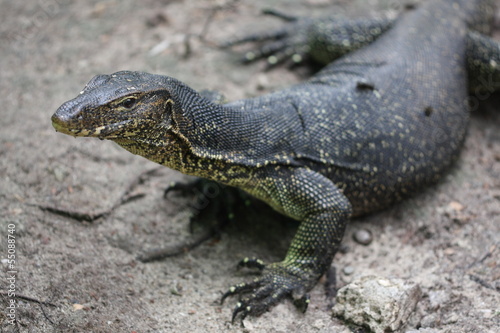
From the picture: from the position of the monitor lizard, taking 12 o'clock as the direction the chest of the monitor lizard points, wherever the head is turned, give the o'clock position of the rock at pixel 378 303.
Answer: The rock is roughly at 10 o'clock from the monitor lizard.

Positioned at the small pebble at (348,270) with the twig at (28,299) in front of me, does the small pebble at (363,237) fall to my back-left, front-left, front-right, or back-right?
back-right

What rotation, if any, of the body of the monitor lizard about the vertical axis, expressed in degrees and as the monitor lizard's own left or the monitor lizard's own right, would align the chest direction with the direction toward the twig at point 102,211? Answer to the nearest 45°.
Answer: approximately 45° to the monitor lizard's own right

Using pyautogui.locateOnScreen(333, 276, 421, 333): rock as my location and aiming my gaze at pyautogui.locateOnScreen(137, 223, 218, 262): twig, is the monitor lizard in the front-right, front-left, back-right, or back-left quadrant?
front-right

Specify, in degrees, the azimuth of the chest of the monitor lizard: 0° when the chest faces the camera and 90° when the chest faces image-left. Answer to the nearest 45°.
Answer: approximately 45°

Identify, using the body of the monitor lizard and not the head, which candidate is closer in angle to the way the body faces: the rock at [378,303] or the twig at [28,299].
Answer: the twig

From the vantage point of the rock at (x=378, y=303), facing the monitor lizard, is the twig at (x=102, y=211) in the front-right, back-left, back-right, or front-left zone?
front-left

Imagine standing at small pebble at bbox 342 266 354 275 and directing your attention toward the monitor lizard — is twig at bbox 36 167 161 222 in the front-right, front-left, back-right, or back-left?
front-left

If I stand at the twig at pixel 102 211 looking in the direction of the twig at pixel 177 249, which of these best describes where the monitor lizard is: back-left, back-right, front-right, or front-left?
front-left

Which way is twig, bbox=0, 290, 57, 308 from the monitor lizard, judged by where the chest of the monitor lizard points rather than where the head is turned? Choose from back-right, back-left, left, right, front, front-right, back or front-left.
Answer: front
